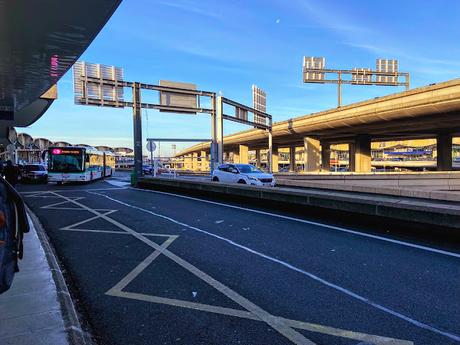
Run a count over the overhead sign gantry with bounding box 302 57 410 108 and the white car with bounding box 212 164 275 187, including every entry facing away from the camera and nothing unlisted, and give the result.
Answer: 1

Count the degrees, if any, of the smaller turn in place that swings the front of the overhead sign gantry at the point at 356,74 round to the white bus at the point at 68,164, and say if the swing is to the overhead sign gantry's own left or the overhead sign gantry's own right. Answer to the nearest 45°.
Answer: approximately 135° to the overhead sign gantry's own left

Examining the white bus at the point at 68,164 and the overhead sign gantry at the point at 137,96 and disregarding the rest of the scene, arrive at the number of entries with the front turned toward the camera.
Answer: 1

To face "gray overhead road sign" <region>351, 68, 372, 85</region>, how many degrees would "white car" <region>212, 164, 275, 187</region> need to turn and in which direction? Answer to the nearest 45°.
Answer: approximately 90° to its left

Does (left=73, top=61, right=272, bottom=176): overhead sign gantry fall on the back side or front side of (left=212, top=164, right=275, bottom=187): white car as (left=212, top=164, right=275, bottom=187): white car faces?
on the back side

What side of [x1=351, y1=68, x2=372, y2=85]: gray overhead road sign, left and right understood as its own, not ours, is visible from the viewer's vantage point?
back

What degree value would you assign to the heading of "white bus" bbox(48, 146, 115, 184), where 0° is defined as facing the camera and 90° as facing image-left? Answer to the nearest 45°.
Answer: approximately 0°

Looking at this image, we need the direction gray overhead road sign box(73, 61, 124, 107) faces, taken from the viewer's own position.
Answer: facing away from the viewer and to the left of the viewer

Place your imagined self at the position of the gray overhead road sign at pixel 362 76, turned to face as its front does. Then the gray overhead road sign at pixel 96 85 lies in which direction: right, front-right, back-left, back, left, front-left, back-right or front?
back-left

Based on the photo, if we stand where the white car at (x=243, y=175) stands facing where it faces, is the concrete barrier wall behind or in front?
in front

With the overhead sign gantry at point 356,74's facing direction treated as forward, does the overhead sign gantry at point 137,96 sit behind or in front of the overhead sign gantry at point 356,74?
behind

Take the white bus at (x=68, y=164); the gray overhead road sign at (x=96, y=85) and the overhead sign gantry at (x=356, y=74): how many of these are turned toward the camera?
1

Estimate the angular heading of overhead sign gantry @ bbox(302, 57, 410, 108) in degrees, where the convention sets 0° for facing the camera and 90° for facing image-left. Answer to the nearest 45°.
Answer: approximately 180°

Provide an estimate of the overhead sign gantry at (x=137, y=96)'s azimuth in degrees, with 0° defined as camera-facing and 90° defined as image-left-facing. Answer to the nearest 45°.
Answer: approximately 135°
